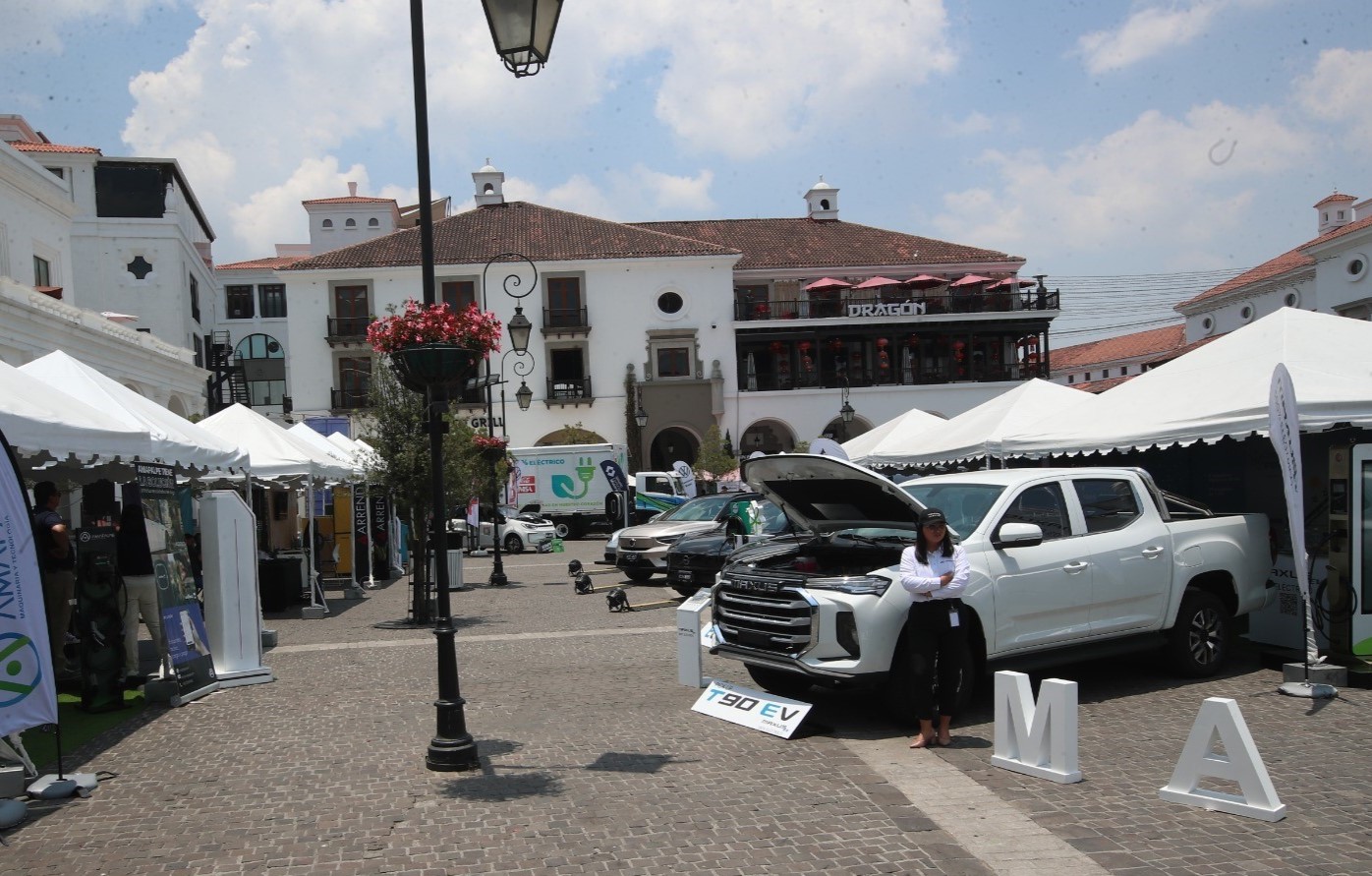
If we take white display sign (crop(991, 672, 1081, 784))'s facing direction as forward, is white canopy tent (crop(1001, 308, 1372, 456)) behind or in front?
behind

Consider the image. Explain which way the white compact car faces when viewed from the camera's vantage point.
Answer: facing the viewer and to the right of the viewer

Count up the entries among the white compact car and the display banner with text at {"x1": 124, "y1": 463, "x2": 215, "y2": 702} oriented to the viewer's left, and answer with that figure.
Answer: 0

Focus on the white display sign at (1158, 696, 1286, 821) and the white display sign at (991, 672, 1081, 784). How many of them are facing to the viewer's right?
0

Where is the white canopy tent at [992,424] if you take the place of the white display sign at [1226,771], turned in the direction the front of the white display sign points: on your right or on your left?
on your right

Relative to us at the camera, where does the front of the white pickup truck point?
facing the viewer and to the left of the viewer

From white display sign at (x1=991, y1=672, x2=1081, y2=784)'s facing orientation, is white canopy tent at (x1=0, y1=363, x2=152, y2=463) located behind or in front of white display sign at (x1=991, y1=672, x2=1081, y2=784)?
in front

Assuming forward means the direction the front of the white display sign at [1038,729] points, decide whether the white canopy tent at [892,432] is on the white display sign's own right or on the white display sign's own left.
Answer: on the white display sign's own right

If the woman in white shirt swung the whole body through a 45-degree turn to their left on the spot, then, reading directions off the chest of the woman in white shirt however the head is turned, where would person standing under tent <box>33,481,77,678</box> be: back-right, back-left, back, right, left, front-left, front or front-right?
back-right

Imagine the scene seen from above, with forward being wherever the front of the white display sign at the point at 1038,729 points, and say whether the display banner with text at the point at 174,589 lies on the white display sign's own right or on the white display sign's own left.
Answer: on the white display sign's own right

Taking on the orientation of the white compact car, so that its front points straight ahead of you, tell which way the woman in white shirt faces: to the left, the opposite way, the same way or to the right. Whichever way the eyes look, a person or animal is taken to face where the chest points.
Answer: to the right

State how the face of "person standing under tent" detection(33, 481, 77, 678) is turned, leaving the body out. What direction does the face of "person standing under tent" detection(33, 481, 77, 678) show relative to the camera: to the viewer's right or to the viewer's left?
to the viewer's right

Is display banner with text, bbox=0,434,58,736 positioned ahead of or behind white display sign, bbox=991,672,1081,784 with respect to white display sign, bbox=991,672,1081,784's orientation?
ahead
